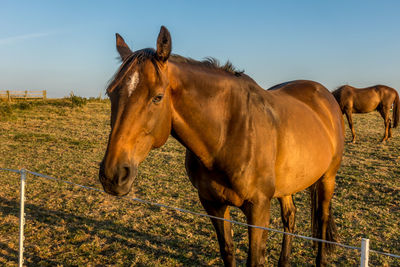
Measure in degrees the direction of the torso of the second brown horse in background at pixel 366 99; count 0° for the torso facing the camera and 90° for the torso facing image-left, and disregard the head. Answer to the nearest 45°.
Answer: approximately 90°

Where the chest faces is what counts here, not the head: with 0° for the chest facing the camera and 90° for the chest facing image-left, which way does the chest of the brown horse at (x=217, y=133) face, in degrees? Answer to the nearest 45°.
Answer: approximately 45°
